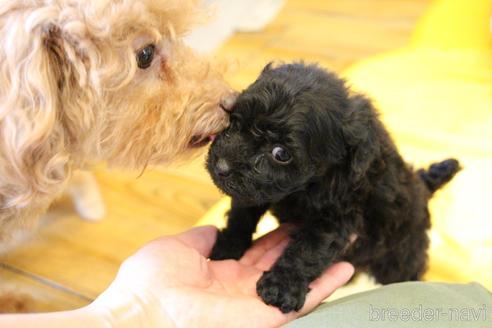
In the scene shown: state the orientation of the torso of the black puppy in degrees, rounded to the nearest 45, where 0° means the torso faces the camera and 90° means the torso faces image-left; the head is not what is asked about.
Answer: approximately 45°

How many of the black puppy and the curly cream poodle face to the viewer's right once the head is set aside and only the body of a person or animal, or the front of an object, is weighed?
1

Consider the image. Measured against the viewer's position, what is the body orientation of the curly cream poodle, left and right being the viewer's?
facing to the right of the viewer

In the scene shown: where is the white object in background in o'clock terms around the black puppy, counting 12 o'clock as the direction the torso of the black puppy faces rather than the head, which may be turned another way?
The white object in background is roughly at 4 o'clock from the black puppy.

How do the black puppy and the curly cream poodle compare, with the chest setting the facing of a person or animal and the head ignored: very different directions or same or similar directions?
very different directions
